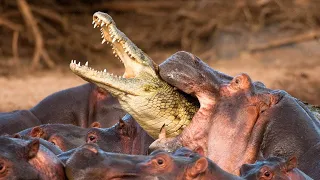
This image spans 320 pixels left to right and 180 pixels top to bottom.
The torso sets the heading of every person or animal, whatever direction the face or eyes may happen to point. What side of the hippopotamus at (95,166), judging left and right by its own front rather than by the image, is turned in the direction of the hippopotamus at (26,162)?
front

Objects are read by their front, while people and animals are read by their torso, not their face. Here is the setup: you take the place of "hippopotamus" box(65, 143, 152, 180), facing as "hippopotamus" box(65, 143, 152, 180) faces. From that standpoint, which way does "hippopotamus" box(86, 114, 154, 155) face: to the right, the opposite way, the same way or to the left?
the same way

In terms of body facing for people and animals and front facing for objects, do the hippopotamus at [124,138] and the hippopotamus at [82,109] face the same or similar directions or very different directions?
very different directions

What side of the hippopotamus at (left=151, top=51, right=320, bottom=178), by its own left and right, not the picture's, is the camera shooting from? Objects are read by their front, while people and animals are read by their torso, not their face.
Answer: left

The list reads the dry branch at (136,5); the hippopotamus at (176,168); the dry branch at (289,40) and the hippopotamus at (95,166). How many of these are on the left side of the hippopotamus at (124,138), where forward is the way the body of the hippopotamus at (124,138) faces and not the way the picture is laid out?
2

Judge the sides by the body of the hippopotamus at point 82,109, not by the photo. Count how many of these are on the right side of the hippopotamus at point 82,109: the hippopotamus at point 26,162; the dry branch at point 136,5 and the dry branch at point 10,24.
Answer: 1

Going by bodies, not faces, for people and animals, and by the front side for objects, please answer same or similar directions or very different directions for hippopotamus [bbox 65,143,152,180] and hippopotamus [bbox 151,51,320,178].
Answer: same or similar directions

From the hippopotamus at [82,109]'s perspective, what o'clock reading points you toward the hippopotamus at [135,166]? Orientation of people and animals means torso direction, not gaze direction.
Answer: the hippopotamus at [135,166] is roughly at 3 o'clock from the hippopotamus at [82,109].

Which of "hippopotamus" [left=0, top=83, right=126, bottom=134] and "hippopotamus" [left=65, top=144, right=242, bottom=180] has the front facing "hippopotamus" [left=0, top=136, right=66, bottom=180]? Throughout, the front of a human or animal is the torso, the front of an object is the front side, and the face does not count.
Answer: "hippopotamus" [left=65, top=144, right=242, bottom=180]

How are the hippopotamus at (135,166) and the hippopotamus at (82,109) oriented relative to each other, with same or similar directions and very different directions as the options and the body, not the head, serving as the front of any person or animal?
very different directions

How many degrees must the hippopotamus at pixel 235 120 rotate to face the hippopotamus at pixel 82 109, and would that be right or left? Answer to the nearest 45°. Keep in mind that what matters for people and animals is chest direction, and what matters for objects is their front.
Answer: approximately 45° to its right

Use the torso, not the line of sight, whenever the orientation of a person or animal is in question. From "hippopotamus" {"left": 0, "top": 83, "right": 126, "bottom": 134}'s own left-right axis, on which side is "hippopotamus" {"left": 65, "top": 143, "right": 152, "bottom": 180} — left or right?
on its right

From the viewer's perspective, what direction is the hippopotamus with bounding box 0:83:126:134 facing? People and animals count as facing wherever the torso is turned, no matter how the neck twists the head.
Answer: to the viewer's right

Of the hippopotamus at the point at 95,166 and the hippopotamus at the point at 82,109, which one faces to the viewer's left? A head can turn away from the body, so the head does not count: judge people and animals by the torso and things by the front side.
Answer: the hippopotamus at the point at 95,166
